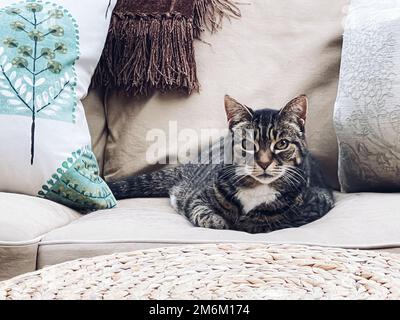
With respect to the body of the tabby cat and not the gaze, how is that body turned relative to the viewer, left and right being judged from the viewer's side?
facing the viewer and to the right of the viewer

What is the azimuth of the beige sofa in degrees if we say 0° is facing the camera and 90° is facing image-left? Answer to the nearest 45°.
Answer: approximately 0°

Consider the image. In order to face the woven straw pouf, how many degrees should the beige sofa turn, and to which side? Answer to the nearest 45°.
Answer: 0° — it already faces it

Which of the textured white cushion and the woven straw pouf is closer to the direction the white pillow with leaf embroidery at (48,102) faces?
the woven straw pouf

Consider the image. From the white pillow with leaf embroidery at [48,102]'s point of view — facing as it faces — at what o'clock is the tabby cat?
The tabby cat is roughly at 10 o'clock from the white pillow with leaf embroidery.

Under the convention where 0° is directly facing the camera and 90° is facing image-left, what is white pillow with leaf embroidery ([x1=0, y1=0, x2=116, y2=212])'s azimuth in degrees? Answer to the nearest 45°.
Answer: approximately 0°

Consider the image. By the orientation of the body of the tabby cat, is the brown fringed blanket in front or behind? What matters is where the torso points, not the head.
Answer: behind
